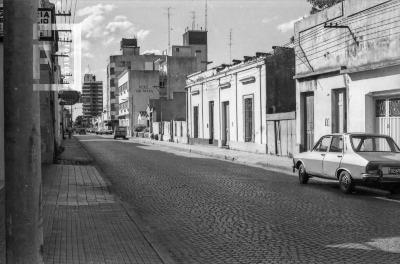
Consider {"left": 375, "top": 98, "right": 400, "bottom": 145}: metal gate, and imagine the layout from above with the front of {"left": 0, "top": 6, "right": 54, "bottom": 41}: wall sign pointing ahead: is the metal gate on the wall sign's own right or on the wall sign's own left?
on the wall sign's own left

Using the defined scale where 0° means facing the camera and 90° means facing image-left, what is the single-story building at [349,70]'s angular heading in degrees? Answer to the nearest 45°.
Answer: approximately 45°

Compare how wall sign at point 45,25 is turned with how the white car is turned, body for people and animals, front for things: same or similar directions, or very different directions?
very different directions

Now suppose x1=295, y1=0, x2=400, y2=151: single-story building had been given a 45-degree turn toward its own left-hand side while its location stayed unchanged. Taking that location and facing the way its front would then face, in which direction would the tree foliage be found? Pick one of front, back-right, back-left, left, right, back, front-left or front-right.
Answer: back

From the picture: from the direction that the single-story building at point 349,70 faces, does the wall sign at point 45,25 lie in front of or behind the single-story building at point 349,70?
in front

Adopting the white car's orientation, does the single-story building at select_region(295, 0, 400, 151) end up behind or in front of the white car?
in front

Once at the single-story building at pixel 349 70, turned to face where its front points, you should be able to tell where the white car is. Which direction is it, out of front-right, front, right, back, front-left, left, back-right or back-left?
front-left
